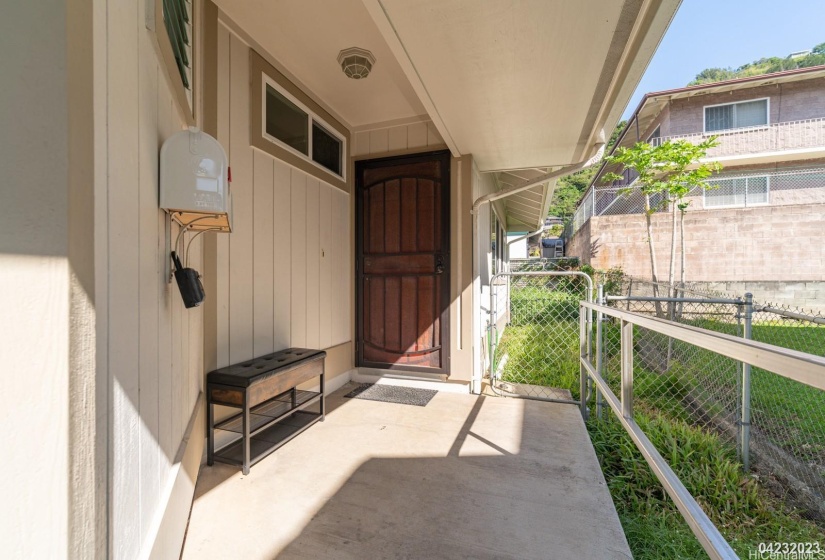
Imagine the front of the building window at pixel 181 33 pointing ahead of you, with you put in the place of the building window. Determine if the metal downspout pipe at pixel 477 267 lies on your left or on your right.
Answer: on your left

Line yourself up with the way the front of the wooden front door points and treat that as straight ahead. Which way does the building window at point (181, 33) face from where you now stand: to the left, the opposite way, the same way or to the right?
to the left

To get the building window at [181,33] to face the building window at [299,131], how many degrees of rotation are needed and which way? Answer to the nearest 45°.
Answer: approximately 90° to its left

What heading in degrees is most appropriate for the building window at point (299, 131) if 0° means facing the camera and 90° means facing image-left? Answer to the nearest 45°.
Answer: approximately 315°

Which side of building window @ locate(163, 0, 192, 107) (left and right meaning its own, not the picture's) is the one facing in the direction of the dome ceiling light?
left

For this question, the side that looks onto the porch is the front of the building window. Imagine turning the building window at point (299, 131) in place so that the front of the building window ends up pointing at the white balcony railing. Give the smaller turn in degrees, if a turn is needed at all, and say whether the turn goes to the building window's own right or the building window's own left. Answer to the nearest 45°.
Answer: approximately 45° to the building window's own left

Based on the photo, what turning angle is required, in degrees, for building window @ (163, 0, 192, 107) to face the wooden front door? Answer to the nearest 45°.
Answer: approximately 90° to its left

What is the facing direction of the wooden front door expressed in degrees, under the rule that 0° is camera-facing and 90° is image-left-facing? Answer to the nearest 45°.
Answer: approximately 0°

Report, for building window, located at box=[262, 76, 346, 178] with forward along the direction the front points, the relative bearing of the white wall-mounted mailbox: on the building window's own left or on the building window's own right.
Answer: on the building window's own right
